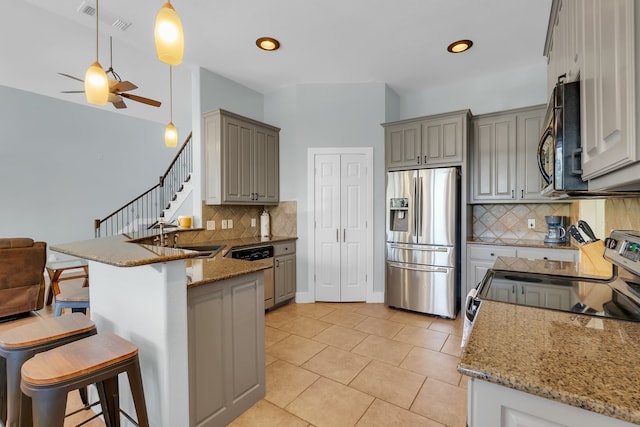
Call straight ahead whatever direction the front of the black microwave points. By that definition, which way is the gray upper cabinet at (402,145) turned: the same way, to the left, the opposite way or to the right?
to the left

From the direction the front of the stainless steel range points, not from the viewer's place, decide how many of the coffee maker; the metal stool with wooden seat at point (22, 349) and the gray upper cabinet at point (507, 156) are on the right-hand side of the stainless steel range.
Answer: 2

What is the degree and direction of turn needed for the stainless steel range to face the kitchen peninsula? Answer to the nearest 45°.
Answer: approximately 45° to its left

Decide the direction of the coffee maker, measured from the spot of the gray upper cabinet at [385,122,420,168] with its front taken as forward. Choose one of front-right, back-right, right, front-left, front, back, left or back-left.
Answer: left

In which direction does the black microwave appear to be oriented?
to the viewer's left

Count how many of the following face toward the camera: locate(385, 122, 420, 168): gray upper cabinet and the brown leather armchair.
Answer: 1

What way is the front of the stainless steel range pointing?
to the viewer's left

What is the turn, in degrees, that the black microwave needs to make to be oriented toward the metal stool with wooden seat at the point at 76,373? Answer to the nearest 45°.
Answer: approximately 45° to its left
